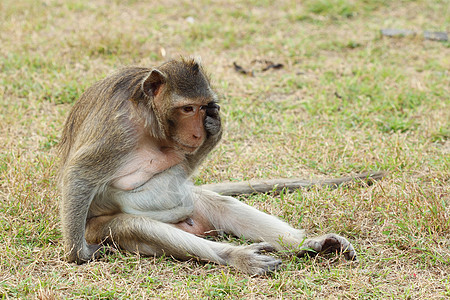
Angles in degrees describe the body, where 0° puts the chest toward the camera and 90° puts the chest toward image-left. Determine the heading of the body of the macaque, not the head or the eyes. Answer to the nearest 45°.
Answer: approximately 315°
